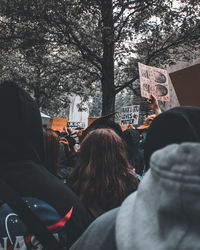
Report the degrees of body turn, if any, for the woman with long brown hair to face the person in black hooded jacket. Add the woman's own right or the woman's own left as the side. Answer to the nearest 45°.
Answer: approximately 135° to the woman's own left

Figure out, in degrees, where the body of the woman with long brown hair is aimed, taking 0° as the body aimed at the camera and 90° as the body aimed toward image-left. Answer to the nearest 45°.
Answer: approximately 180°

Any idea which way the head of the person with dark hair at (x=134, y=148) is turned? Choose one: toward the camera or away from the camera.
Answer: away from the camera

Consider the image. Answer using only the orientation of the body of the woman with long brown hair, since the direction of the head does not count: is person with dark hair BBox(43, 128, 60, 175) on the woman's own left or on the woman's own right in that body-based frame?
on the woman's own left

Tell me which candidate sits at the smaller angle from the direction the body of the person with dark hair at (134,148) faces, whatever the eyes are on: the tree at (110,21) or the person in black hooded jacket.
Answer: the tree

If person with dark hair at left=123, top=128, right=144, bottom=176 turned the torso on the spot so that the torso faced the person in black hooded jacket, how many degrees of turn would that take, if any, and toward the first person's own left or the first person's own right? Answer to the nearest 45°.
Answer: approximately 180°

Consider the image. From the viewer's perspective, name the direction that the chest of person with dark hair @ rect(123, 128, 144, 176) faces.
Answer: away from the camera

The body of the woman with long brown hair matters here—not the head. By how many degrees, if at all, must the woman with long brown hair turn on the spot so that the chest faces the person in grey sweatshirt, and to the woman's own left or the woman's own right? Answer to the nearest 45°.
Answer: approximately 180°

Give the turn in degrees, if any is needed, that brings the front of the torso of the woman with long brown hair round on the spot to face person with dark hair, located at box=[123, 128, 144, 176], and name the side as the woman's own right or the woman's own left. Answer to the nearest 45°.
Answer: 0° — they already face them

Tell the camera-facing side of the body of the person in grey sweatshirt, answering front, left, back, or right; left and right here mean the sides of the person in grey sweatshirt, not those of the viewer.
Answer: back
